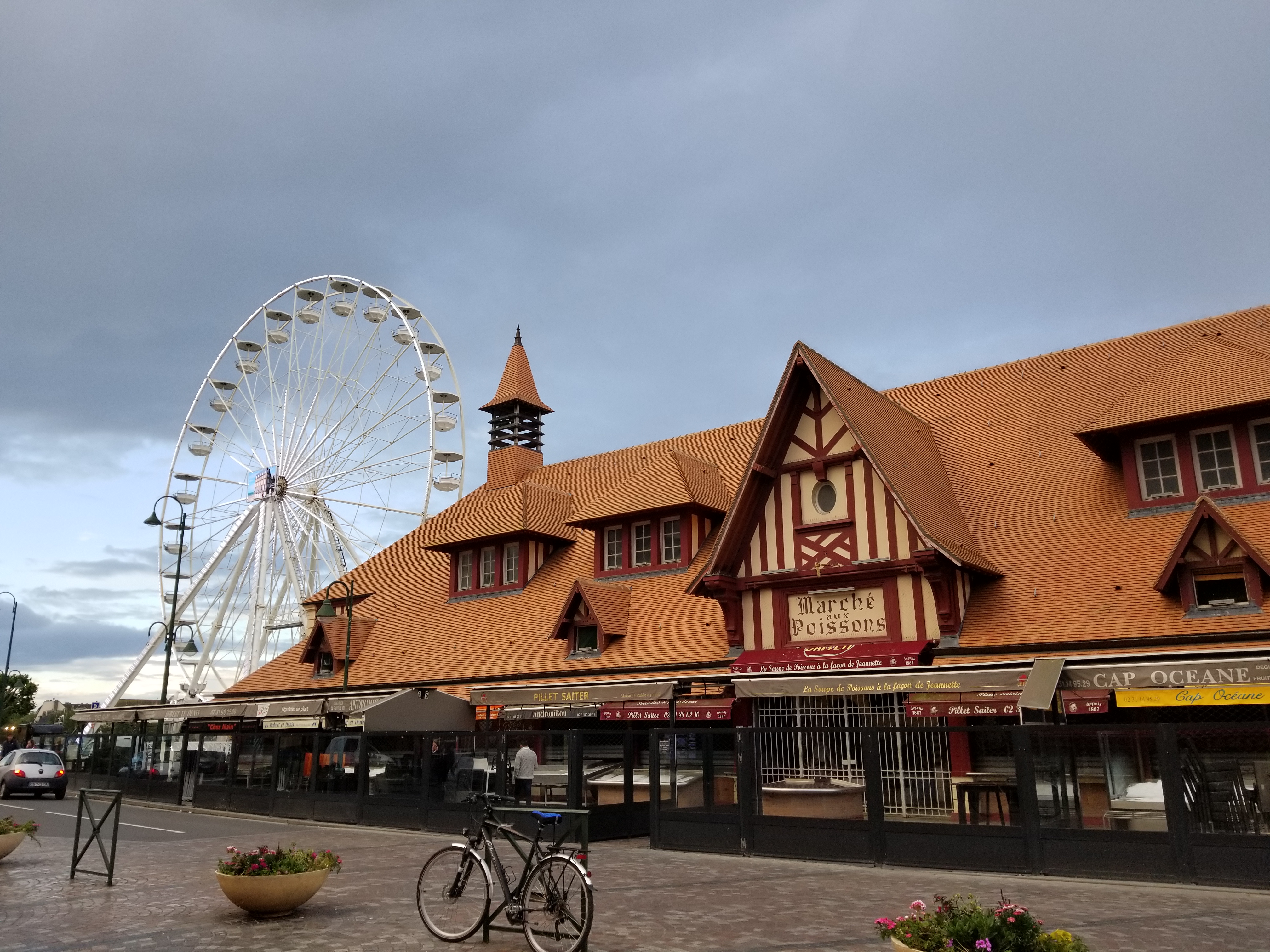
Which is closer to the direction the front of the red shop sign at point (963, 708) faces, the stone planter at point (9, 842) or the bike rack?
the bike rack

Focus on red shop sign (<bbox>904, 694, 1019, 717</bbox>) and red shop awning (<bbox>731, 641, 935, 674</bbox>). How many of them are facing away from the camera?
0

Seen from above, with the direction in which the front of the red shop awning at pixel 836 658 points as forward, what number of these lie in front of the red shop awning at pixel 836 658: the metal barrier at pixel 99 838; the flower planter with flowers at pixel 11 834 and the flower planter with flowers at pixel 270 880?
3

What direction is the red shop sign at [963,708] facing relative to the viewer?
toward the camera

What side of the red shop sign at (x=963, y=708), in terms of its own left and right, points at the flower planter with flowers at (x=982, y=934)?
front

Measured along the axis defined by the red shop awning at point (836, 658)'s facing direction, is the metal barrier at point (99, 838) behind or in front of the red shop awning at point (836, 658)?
in front

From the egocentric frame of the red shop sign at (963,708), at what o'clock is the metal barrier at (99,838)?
The metal barrier is roughly at 2 o'clock from the red shop sign.

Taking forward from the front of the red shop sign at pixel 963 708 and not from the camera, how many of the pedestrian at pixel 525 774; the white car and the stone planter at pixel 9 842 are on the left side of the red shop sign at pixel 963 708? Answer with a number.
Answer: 0

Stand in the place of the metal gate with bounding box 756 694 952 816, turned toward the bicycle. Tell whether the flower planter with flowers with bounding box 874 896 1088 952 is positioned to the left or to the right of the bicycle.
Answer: left

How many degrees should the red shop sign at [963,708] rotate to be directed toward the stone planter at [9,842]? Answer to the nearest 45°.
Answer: approximately 45° to its right

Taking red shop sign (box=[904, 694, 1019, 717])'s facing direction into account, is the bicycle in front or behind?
in front

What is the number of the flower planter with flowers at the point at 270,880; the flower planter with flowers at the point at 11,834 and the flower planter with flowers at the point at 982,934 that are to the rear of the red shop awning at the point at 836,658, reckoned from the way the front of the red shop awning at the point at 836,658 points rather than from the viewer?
0

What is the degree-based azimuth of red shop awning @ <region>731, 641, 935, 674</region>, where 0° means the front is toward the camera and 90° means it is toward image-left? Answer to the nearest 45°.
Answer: approximately 45°

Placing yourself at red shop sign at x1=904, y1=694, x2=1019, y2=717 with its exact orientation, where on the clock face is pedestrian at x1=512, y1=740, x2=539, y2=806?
The pedestrian is roughly at 3 o'clock from the red shop sign.

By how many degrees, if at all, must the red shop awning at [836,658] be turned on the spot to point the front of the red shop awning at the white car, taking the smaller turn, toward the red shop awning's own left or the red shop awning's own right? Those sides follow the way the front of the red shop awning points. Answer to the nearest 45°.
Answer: approximately 45° to the red shop awning's own right

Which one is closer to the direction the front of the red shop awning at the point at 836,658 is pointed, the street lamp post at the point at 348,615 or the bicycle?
the bicycle

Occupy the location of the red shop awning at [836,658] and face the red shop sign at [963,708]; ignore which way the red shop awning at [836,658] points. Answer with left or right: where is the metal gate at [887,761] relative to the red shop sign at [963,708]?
right

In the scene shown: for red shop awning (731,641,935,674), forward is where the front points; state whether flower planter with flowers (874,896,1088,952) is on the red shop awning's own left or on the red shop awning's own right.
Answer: on the red shop awning's own left

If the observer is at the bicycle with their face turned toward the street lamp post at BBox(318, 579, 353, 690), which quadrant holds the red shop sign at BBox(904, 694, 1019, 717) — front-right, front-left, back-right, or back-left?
front-right
